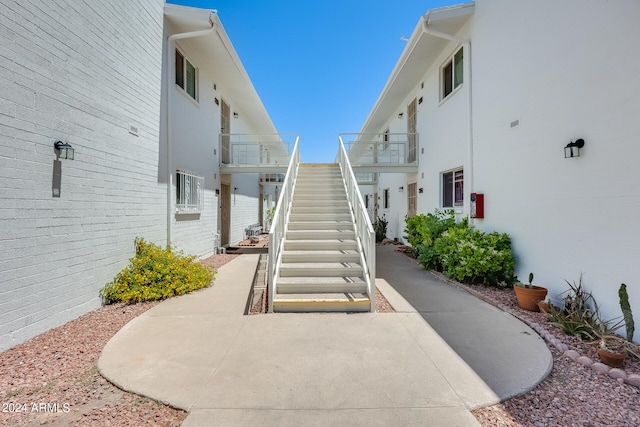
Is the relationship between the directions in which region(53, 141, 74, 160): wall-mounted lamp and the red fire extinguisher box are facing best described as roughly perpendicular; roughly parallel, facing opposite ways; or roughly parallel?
roughly parallel, facing opposite ways

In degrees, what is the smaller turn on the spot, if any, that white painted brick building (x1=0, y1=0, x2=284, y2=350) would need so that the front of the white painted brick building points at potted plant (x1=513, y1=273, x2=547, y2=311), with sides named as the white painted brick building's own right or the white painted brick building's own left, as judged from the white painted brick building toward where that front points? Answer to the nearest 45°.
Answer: approximately 45° to the white painted brick building's own right

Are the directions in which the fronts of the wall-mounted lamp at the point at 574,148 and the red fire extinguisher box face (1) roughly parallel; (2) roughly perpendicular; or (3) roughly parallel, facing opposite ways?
roughly parallel

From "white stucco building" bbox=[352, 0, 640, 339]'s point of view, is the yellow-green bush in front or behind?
in front

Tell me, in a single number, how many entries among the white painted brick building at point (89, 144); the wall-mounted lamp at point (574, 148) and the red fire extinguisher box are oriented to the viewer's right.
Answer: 1

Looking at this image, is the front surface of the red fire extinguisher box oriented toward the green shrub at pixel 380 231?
no

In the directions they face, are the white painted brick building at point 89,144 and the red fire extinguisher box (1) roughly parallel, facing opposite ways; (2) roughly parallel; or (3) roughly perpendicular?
roughly parallel, facing opposite ways

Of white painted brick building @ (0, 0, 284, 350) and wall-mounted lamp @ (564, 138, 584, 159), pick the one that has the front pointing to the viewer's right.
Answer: the white painted brick building

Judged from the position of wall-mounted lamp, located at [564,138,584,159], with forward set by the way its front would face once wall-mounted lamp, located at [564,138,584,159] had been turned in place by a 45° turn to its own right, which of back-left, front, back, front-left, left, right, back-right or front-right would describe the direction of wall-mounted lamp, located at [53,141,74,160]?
front-left

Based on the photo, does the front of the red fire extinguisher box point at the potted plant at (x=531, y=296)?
no

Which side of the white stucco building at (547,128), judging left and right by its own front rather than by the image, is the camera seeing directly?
left

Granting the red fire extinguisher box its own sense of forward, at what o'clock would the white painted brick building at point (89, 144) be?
The white painted brick building is roughly at 12 o'clock from the red fire extinguisher box.

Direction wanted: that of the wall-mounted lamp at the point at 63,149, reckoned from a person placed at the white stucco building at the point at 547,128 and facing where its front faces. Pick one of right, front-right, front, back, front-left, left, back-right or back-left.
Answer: front-left

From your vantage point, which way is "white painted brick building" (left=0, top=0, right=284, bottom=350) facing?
to the viewer's right

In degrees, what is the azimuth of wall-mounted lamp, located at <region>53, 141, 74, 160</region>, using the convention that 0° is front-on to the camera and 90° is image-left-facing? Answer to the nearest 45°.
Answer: approximately 315°

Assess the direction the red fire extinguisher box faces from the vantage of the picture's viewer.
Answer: facing the viewer and to the left of the viewer

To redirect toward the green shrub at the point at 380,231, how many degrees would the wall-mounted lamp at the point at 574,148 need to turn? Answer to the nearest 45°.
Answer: approximately 90° to its right
